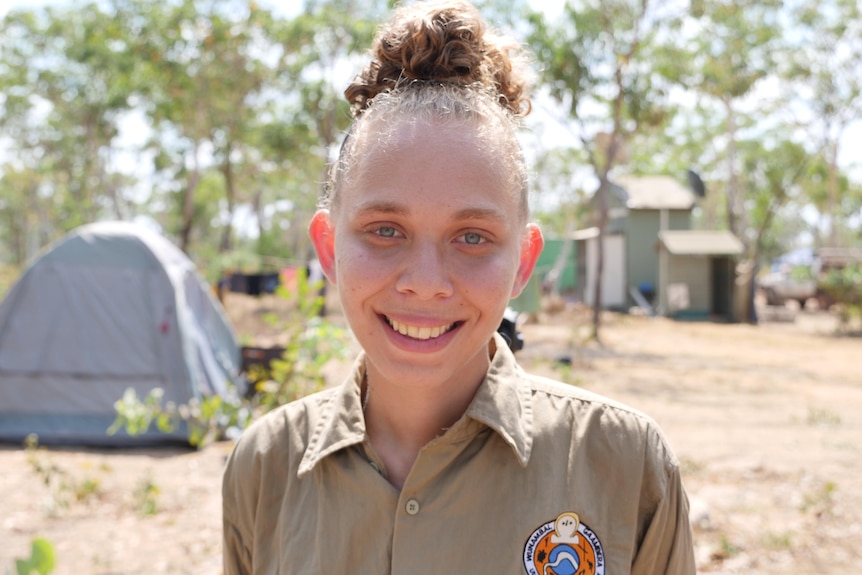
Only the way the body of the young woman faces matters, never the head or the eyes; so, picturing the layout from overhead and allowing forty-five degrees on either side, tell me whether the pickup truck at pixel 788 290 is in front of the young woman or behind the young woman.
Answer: behind

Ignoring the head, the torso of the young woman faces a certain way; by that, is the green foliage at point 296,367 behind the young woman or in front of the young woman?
behind

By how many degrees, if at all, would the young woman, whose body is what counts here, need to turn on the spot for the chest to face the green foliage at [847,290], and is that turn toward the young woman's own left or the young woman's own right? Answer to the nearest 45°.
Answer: approximately 135° to the young woman's own left

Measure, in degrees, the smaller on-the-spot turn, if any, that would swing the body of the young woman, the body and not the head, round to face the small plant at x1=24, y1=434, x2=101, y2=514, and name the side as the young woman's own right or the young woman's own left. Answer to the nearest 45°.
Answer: approximately 135° to the young woman's own right

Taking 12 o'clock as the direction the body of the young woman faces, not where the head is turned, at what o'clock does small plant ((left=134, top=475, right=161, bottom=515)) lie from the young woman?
The small plant is roughly at 5 o'clock from the young woman.

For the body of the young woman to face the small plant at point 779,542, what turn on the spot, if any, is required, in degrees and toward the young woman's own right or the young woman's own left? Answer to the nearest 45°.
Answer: approximately 135° to the young woman's own left

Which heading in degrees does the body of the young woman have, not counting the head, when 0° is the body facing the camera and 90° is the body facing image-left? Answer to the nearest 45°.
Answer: approximately 0°

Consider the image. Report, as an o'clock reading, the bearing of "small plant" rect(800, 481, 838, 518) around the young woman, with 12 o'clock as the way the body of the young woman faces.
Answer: The small plant is roughly at 7 o'clock from the young woman.

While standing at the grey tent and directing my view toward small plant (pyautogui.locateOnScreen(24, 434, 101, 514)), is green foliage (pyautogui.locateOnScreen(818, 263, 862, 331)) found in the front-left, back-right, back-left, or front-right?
back-left
